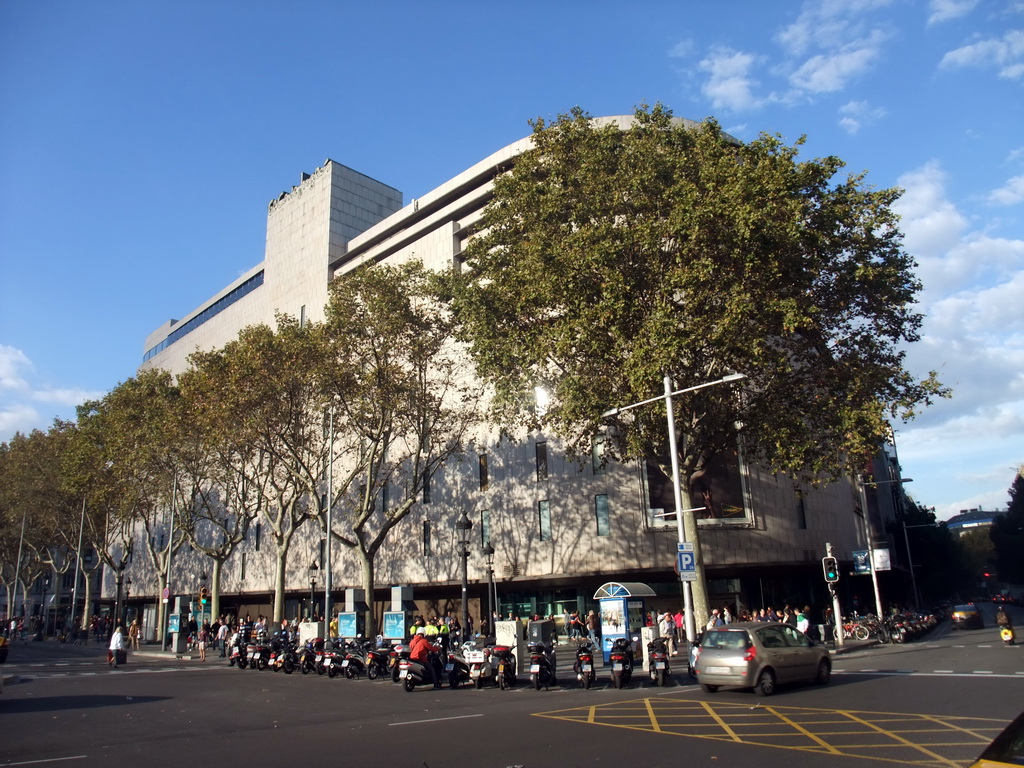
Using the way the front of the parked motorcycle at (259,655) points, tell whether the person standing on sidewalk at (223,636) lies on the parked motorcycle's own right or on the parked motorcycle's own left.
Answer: on the parked motorcycle's own left

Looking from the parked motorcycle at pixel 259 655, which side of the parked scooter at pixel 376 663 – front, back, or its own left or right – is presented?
left

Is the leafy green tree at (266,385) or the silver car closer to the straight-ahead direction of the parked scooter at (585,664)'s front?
the leafy green tree

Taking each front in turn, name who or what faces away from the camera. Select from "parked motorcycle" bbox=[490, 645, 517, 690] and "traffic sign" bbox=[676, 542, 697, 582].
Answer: the parked motorcycle

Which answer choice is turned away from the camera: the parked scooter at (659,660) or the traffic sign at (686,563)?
the parked scooter

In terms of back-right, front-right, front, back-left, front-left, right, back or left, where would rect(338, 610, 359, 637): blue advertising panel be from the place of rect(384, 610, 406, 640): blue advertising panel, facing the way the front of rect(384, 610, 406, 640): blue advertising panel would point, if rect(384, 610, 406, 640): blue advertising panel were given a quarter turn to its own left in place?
back-left

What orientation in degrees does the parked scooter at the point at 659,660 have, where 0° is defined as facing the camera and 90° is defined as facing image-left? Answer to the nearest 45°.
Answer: approximately 180°

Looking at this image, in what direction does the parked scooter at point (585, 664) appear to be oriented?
away from the camera

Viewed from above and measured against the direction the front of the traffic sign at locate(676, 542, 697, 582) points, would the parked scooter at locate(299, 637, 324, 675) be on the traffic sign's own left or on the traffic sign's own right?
on the traffic sign's own right
